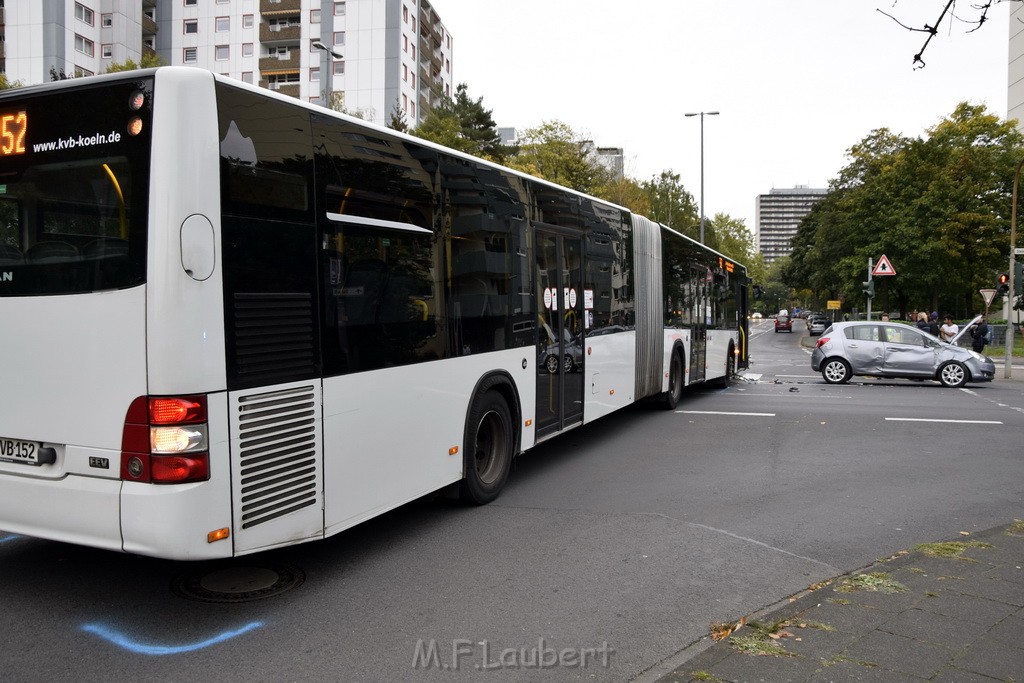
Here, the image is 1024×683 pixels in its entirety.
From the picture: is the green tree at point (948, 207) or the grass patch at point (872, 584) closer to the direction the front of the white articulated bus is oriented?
the green tree

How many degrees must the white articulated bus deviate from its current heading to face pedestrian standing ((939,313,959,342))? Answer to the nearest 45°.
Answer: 0° — it already faces them

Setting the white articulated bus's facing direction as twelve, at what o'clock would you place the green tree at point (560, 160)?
The green tree is roughly at 11 o'clock from the white articulated bus.

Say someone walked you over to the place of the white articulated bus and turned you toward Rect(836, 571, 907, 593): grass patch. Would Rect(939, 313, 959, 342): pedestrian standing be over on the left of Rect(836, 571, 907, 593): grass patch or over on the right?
left

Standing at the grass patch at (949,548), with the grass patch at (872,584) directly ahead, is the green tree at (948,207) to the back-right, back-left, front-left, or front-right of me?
back-right

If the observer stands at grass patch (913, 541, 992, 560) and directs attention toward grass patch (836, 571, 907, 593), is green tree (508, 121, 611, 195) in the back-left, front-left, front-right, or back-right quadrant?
back-right

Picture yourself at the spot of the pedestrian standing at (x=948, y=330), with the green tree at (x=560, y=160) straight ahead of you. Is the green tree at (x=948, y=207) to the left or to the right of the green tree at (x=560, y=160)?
right

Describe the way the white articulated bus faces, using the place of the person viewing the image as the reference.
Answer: facing away from the viewer and to the right of the viewer

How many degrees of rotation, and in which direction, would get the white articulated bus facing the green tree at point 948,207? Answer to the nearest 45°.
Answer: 0° — it already faces it

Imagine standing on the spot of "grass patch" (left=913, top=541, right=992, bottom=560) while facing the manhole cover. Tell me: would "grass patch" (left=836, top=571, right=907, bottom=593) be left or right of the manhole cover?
left
